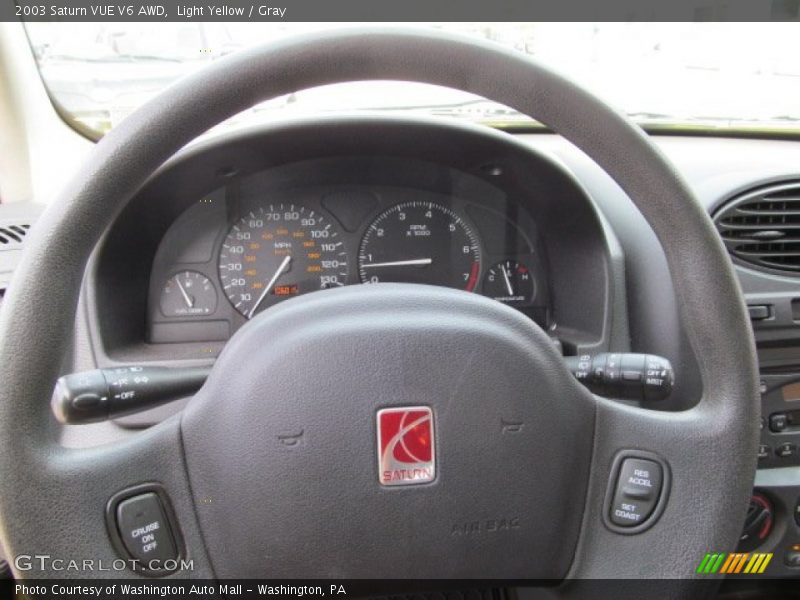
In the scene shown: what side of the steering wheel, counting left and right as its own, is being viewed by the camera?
front
